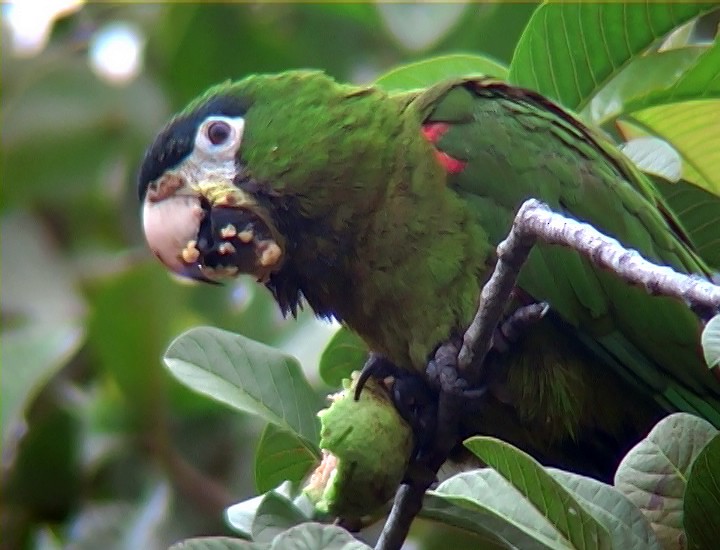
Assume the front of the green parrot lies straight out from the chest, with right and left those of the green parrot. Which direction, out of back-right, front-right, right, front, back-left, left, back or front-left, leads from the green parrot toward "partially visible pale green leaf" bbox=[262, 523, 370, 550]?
left

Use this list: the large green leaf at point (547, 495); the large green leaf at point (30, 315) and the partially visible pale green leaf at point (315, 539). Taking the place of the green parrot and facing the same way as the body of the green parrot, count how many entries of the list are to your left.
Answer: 2

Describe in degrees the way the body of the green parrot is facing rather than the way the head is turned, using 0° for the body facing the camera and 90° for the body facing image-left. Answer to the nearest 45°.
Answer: approximately 90°

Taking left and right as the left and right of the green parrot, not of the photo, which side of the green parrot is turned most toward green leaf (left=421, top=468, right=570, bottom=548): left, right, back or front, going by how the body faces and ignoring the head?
left

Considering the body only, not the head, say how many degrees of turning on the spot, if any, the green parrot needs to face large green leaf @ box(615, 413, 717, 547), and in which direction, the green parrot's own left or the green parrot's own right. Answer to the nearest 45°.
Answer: approximately 135° to the green parrot's own left

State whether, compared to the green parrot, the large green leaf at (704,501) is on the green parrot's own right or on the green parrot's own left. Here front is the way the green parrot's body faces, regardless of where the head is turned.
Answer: on the green parrot's own left

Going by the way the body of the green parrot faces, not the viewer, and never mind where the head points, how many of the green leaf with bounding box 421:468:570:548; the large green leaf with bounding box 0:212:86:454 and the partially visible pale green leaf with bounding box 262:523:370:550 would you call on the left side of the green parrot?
2
